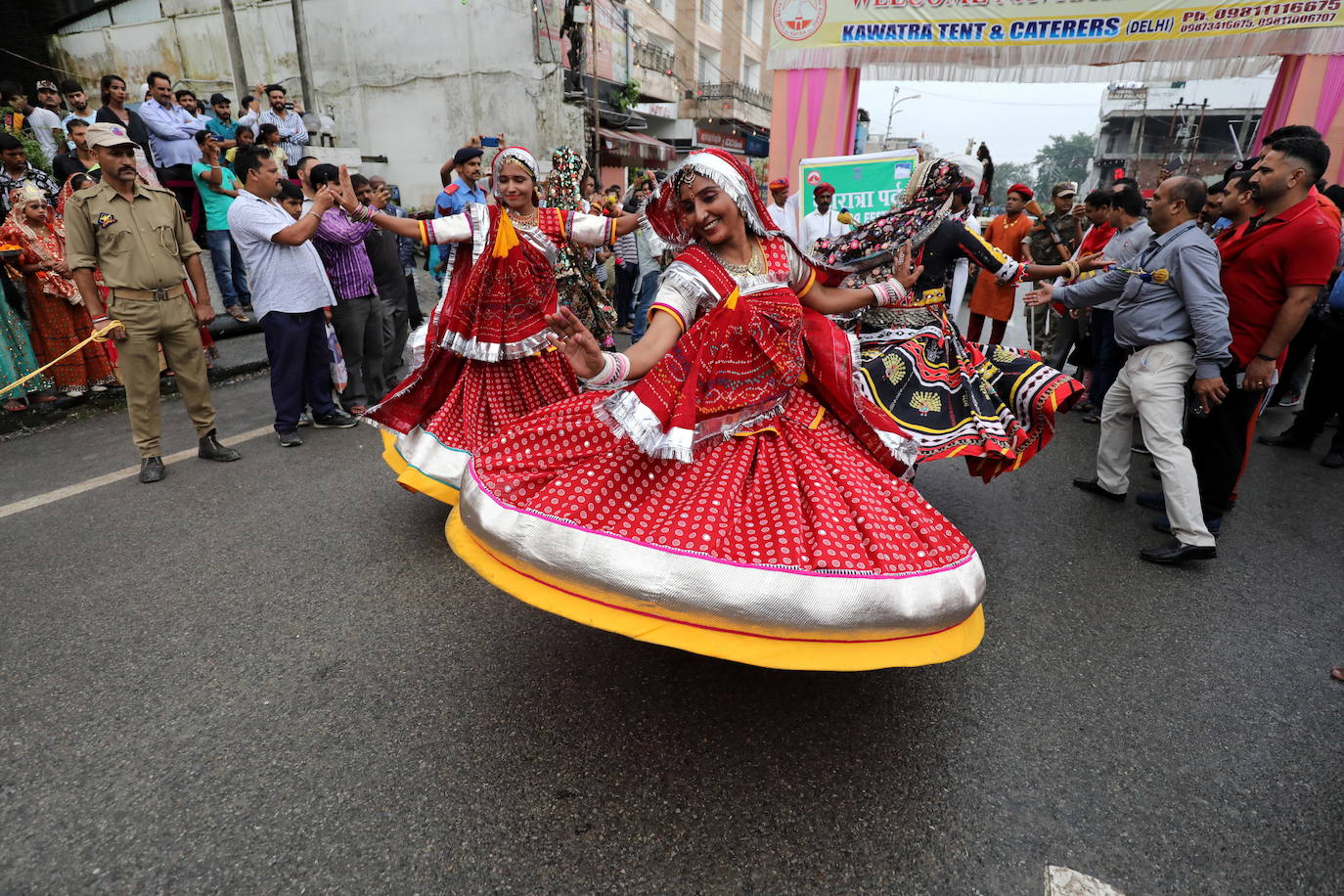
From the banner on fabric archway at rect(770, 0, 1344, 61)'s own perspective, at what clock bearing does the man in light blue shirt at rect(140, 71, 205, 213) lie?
The man in light blue shirt is roughly at 2 o'clock from the banner on fabric archway.

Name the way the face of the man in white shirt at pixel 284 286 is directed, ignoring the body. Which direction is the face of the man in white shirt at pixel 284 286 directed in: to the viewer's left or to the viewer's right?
to the viewer's right

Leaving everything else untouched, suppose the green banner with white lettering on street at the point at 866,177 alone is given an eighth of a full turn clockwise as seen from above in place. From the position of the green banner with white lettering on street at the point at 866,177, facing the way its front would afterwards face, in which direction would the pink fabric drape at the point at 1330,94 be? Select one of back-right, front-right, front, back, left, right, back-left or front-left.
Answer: back-left

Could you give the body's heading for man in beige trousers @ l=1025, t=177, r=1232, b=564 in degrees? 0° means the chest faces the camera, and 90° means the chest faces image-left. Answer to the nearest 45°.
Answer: approximately 90°

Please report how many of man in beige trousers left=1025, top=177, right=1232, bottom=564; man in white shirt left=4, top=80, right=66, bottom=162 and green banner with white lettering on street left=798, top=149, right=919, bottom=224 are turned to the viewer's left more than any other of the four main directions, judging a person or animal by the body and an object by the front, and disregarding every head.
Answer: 1

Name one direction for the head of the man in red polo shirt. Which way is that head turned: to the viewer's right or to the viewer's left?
to the viewer's left

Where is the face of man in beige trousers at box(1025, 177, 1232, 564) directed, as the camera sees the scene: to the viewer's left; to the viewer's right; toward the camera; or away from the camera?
to the viewer's left

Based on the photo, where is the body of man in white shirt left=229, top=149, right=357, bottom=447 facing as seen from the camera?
to the viewer's right

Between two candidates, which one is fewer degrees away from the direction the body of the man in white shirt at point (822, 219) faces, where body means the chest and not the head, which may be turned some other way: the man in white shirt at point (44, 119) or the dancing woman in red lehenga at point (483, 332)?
the dancing woman in red lehenga

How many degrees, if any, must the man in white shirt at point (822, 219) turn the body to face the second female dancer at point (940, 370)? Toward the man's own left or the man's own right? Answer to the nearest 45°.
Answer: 0° — they already face them

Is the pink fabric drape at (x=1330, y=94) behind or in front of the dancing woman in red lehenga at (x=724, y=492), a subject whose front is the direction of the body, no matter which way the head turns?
behind

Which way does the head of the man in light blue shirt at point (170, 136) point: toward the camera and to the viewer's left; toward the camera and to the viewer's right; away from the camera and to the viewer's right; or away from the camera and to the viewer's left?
toward the camera and to the viewer's right
